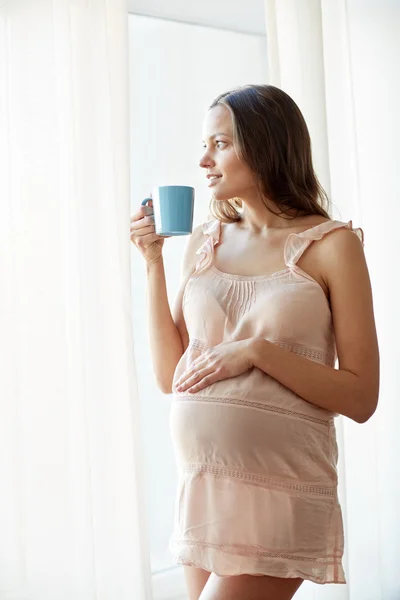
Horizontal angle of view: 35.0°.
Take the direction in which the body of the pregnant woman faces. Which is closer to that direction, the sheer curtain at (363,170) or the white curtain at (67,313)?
the white curtain

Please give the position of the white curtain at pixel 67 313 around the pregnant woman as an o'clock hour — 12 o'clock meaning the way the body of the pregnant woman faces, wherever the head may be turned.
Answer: The white curtain is roughly at 3 o'clock from the pregnant woman.

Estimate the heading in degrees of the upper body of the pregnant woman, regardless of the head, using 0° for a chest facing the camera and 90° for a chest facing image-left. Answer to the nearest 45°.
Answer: approximately 45°

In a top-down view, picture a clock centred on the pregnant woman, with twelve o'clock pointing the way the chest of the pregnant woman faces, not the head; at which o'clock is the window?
The window is roughly at 4 o'clock from the pregnant woman.

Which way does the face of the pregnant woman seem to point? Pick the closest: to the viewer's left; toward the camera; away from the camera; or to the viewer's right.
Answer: to the viewer's left

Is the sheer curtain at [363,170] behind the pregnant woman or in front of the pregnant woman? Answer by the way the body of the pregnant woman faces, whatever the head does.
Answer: behind
